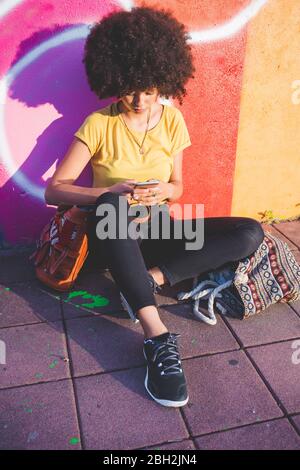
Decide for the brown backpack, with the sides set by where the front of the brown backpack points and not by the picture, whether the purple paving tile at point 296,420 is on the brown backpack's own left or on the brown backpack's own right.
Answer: on the brown backpack's own left

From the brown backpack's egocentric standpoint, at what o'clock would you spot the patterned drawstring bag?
The patterned drawstring bag is roughly at 8 o'clock from the brown backpack.

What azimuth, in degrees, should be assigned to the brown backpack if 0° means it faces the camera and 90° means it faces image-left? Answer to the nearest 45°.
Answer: approximately 45°

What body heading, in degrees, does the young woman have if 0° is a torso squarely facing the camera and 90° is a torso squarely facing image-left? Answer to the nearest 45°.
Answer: approximately 0°

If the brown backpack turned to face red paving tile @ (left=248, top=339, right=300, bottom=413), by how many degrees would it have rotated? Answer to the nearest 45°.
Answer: approximately 90° to its left

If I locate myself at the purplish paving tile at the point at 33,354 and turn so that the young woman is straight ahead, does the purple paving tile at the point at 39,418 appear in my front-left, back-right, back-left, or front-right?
back-right
